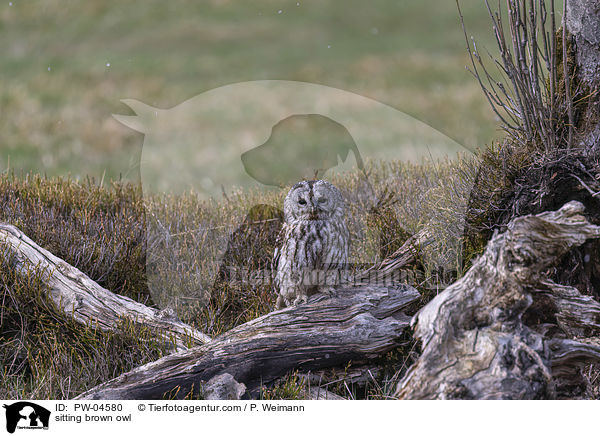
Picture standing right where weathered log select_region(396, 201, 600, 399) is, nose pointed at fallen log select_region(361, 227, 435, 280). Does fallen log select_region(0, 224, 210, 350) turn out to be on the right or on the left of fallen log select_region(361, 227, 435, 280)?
left

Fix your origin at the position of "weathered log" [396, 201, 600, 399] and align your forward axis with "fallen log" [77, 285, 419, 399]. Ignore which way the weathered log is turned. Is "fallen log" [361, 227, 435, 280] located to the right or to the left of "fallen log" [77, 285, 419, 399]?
right

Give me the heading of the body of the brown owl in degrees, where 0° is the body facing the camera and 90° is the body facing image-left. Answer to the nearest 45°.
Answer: approximately 0°

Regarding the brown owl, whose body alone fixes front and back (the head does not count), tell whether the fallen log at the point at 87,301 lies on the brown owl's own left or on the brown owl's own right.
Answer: on the brown owl's own right
